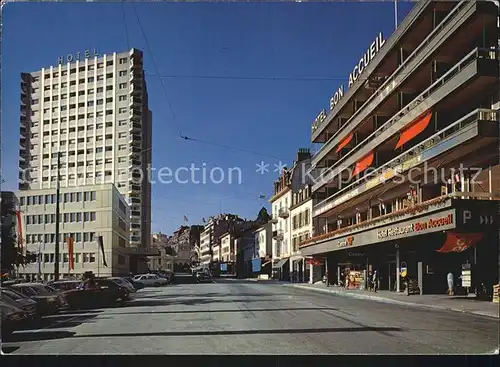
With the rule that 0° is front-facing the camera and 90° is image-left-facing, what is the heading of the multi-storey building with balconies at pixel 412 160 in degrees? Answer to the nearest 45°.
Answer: approximately 45°

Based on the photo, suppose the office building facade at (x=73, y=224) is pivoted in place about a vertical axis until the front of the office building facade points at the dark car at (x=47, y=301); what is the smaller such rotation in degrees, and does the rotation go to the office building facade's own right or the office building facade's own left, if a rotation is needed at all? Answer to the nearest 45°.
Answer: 0° — it already faces it
